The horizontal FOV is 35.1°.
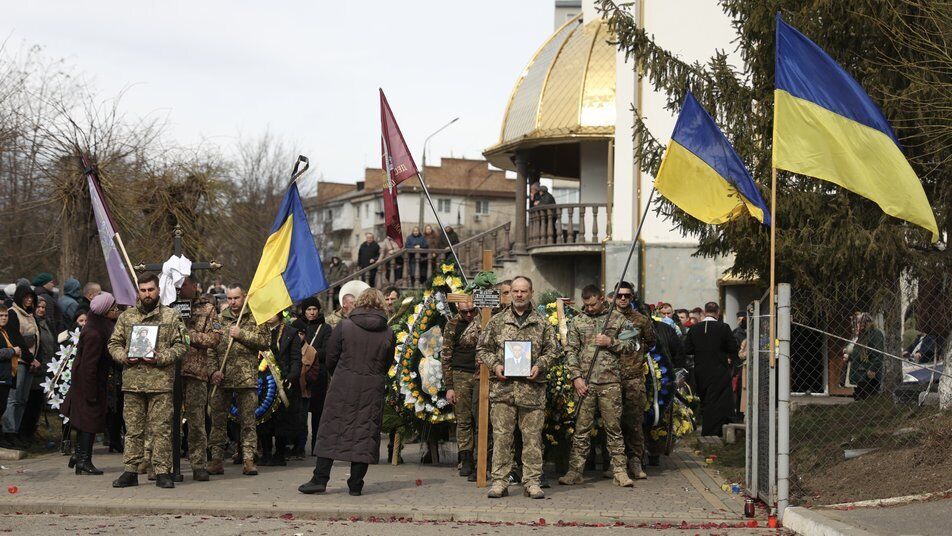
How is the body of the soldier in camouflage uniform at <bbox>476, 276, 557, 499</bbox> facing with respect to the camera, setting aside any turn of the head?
toward the camera

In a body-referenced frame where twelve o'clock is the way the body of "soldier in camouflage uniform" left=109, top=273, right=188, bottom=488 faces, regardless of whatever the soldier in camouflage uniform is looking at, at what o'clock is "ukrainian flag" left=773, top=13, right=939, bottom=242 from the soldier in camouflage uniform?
The ukrainian flag is roughly at 10 o'clock from the soldier in camouflage uniform.

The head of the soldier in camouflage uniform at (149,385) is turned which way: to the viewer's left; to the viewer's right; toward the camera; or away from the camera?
toward the camera

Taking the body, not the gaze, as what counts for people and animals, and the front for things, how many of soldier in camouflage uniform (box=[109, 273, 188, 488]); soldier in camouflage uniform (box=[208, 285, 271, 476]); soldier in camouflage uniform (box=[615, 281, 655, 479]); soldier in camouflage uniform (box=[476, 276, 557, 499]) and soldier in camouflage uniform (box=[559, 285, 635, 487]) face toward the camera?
5

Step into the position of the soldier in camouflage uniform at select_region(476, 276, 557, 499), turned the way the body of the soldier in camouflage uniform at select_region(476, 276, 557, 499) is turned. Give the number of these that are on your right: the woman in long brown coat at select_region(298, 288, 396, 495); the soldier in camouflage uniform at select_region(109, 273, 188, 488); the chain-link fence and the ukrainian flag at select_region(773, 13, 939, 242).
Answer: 2

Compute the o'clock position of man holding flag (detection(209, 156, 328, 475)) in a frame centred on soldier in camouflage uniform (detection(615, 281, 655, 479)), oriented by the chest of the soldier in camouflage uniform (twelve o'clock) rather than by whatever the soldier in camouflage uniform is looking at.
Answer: The man holding flag is roughly at 3 o'clock from the soldier in camouflage uniform.

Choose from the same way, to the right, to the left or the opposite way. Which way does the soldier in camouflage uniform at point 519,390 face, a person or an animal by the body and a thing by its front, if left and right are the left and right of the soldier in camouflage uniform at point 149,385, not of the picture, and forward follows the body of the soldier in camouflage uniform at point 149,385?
the same way

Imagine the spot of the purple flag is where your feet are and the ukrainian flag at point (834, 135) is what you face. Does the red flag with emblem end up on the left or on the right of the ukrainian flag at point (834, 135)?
left

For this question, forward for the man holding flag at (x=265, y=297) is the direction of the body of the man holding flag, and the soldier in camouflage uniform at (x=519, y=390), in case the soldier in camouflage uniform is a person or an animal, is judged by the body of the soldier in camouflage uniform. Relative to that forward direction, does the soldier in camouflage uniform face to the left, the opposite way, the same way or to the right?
the same way

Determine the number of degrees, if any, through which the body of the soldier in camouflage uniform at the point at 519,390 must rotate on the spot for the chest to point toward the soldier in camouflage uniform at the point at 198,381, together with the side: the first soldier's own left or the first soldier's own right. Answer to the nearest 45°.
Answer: approximately 90° to the first soldier's own right

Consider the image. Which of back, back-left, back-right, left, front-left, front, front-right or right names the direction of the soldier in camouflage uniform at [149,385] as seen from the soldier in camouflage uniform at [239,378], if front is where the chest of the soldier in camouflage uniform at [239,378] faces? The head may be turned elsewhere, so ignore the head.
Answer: front-right

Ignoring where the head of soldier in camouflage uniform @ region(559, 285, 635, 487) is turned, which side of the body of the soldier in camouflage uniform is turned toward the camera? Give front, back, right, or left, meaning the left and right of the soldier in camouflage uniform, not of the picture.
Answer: front

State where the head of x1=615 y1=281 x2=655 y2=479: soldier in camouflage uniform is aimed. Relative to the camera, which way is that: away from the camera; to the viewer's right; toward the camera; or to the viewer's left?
toward the camera

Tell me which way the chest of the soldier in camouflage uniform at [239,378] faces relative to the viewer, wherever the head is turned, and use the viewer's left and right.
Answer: facing the viewer

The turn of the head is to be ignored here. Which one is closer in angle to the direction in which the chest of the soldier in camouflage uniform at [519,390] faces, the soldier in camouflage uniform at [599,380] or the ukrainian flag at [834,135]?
the ukrainian flag

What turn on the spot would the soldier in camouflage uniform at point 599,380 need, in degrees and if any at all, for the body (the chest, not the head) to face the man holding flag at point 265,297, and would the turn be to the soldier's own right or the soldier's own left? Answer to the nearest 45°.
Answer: approximately 90° to the soldier's own right
